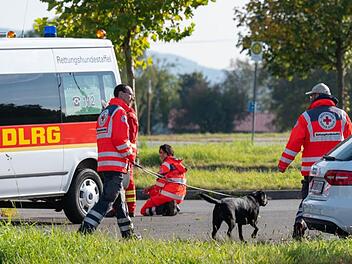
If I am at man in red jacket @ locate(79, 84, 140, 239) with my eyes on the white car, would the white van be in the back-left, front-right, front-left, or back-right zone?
back-left

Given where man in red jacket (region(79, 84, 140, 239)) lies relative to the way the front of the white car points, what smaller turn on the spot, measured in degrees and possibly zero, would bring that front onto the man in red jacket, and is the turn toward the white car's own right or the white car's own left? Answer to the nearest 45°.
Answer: approximately 135° to the white car's own left

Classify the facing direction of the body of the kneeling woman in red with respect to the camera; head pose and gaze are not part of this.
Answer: to the viewer's left

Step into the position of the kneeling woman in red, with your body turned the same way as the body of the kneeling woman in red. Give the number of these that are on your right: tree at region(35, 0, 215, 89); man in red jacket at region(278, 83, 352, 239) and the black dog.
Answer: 1

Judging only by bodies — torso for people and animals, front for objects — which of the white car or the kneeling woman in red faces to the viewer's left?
the kneeling woman in red

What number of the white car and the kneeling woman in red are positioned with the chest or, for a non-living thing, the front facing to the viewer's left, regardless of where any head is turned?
1

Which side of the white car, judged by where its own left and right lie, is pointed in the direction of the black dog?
left

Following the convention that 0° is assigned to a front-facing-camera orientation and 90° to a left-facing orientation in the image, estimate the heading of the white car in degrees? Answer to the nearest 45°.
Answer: approximately 225°

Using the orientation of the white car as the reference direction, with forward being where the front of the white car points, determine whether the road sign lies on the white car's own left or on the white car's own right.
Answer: on the white car's own left

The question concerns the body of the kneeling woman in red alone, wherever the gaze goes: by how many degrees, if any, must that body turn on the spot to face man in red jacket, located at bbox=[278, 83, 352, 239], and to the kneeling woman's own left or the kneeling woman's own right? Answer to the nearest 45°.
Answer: approximately 135° to the kneeling woman's own left

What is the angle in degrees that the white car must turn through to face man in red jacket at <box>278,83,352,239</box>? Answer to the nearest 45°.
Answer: approximately 45° to its left
